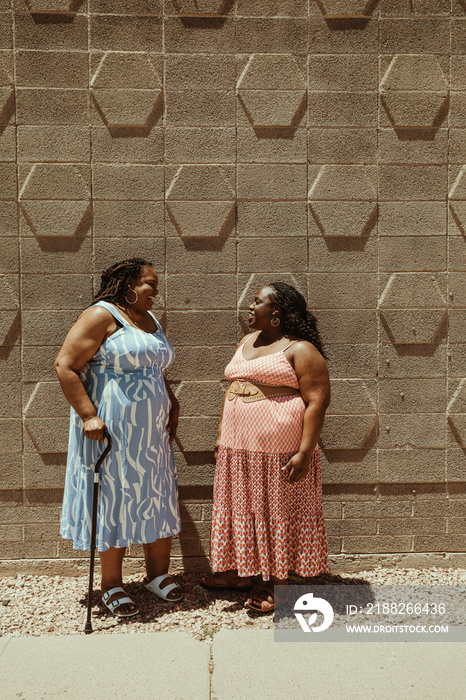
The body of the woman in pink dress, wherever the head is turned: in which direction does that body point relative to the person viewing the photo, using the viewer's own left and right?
facing the viewer and to the left of the viewer

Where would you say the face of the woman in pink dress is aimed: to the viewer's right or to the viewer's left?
to the viewer's left

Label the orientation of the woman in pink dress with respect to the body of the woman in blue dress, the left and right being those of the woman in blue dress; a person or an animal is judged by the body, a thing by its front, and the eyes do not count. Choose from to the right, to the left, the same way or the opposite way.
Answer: to the right

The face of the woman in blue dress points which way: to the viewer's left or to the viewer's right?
to the viewer's right
